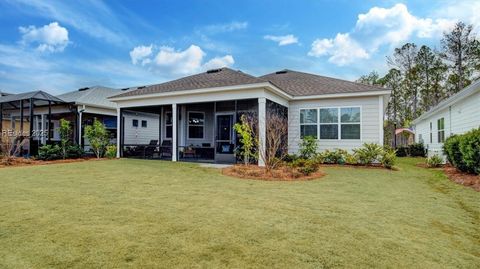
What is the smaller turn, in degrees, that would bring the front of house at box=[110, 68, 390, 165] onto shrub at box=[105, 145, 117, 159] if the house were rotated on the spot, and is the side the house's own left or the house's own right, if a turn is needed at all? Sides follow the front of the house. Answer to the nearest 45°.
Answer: approximately 90° to the house's own left

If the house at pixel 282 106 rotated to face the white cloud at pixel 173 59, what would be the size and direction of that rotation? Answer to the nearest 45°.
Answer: approximately 45° to its left

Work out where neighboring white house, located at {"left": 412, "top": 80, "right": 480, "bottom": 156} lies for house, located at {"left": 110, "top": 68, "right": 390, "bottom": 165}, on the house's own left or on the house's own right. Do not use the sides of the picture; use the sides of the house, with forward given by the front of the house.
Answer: on the house's own right

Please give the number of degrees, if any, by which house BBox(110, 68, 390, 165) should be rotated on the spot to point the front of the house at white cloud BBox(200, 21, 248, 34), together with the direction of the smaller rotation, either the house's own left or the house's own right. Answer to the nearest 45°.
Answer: approximately 45° to the house's own left

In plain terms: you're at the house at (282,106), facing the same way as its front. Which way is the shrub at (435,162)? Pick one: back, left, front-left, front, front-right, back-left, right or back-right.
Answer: right

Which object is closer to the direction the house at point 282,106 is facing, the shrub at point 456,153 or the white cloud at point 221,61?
the white cloud

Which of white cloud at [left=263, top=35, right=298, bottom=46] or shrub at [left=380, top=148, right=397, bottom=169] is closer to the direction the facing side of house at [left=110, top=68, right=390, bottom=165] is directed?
the white cloud

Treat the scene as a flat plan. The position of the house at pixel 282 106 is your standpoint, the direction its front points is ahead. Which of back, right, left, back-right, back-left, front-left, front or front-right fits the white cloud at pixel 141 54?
front-left

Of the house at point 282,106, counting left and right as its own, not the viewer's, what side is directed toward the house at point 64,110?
left

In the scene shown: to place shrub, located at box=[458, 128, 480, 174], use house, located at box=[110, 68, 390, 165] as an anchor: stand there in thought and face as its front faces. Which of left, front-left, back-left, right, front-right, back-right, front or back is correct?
back-right

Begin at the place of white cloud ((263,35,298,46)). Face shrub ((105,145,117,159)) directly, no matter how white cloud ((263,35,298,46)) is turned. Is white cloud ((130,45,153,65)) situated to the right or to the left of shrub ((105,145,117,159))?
right

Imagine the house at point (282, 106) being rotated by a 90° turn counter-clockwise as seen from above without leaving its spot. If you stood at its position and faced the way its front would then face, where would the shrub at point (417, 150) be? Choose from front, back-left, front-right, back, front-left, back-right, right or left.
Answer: back-right

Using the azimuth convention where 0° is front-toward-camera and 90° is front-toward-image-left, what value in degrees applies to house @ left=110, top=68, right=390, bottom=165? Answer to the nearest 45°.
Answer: approximately 180°

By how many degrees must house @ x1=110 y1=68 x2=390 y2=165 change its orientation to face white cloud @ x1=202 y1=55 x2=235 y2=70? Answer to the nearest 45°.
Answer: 0° — it already faces it

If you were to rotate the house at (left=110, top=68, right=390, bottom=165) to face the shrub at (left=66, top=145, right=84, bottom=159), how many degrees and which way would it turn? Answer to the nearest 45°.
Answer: approximately 90° to its left
